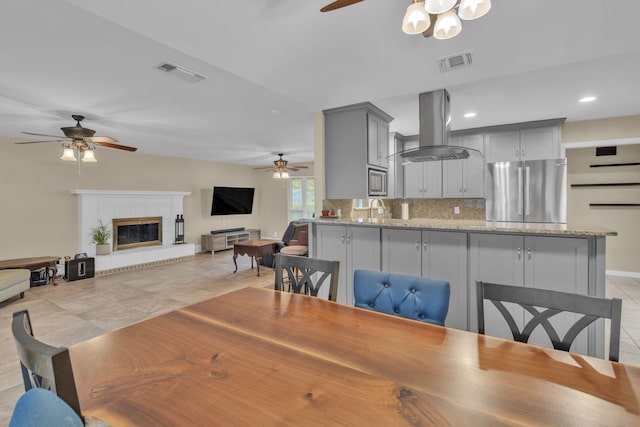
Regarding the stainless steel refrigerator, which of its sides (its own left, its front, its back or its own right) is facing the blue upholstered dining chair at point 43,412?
front

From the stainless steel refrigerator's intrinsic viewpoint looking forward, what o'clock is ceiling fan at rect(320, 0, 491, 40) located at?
The ceiling fan is roughly at 12 o'clock from the stainless steel refrigerator.

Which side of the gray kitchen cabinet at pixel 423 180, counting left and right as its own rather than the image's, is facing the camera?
front

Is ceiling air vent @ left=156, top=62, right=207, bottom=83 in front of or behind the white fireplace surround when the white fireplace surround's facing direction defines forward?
in front

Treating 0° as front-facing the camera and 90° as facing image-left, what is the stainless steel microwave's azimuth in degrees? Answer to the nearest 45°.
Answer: approximately 315°

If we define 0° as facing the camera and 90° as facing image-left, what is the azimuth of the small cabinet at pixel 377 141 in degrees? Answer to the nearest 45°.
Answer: approximately 315°

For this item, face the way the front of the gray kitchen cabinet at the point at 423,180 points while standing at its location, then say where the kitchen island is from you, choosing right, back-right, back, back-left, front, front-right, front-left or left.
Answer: front

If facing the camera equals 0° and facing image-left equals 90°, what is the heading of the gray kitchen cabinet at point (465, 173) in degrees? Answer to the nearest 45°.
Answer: approximately 0°

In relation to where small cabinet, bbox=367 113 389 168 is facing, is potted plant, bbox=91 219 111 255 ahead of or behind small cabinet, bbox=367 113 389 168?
behind

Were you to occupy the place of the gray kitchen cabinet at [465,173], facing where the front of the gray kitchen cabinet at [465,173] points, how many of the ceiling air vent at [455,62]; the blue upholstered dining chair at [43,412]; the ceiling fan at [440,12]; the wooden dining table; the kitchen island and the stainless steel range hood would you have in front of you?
6

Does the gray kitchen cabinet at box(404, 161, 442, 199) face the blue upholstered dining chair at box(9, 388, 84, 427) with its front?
yes

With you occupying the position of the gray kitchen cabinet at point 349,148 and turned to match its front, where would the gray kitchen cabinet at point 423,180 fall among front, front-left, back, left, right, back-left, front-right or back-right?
front-left

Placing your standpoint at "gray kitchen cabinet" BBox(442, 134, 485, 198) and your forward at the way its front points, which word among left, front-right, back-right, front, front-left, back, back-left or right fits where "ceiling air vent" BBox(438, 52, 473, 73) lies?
front

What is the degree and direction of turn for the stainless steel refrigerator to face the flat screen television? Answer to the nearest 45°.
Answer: approximately 90° to its right
